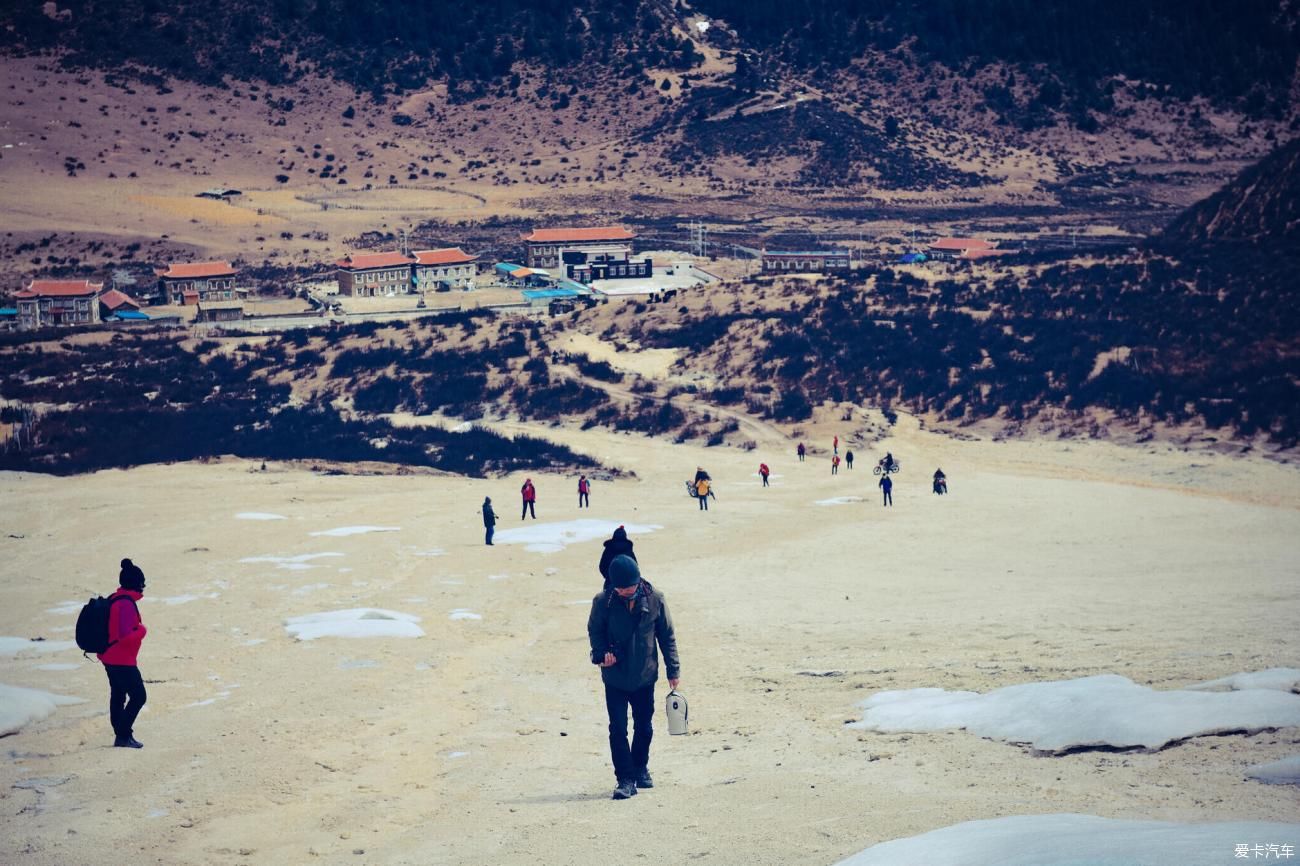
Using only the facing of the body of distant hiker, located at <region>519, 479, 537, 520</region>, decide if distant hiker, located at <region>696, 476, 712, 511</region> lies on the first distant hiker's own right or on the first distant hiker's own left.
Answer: on the first distant hiker's own left

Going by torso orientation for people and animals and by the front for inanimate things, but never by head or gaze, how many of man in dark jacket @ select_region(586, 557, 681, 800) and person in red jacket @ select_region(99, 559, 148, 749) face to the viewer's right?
1

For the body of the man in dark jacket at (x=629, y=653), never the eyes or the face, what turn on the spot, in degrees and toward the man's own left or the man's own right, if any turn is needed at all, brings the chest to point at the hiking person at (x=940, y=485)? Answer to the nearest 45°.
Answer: approximately 180°

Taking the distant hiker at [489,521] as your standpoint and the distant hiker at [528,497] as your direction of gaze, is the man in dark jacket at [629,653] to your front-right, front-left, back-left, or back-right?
back-right

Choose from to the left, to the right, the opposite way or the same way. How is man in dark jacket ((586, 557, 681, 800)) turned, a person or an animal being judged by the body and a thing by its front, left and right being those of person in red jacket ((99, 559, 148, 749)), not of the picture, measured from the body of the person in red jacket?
to the right

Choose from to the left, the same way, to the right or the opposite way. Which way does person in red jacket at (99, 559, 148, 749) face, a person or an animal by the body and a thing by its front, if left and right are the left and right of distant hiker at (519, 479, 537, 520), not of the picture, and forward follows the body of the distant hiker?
to the left

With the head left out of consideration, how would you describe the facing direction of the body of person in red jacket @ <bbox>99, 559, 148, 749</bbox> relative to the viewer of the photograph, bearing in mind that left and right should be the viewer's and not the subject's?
facing to the right of the viewer

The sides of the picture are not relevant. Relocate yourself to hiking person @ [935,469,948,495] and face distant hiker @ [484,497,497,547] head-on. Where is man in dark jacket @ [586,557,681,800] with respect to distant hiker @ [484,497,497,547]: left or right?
left

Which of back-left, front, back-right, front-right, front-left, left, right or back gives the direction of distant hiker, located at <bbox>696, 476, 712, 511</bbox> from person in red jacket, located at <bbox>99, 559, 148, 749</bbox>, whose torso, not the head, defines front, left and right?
front-left

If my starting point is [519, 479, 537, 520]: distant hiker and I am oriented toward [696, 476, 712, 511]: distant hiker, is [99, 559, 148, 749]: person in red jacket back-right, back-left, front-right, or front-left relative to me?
back-right

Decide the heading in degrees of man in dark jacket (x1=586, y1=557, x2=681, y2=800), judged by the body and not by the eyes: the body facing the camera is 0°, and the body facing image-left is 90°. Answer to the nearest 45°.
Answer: approximately 0°

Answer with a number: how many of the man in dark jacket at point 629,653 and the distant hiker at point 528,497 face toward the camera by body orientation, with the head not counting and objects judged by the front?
2

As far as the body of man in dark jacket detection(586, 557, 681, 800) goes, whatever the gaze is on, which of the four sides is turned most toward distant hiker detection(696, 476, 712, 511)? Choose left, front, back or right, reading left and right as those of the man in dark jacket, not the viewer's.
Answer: back

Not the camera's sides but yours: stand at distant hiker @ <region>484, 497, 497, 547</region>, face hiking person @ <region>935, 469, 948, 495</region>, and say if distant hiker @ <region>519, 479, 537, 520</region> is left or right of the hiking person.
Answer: left

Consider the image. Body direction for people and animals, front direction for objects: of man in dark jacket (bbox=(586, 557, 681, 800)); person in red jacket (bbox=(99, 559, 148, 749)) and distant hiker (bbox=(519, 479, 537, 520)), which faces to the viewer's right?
the person in red jacket
